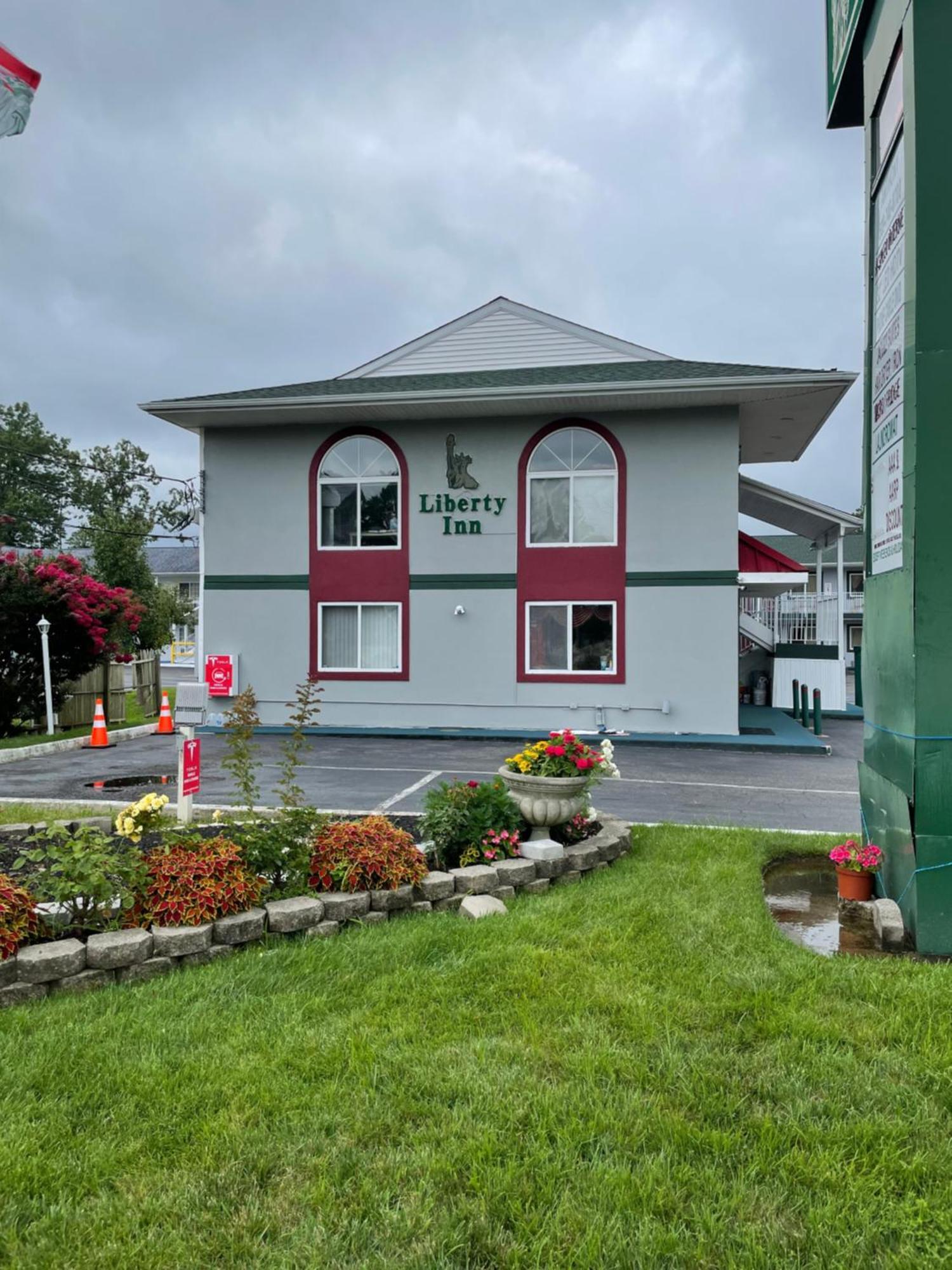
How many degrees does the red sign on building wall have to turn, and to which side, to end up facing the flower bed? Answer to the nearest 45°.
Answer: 0° — it already faces it

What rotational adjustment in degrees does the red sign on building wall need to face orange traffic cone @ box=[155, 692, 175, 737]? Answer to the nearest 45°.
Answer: approximately 45° to its right

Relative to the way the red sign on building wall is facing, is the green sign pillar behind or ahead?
ahead

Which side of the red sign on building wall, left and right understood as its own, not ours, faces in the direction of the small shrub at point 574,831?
front

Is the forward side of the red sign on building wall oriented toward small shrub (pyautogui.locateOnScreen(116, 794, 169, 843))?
yes

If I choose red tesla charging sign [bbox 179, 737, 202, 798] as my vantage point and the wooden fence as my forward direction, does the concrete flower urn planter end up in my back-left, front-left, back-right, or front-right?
back-right

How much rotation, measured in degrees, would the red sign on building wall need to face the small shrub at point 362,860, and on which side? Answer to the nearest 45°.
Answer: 0° — it already faces it

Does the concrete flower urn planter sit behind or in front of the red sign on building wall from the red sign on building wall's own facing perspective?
in front

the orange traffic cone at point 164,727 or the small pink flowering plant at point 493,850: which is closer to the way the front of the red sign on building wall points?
the small pink flowering plant

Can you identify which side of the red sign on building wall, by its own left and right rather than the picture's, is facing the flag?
front

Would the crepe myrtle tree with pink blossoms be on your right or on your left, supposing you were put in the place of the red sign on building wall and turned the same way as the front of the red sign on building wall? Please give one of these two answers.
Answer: on your right

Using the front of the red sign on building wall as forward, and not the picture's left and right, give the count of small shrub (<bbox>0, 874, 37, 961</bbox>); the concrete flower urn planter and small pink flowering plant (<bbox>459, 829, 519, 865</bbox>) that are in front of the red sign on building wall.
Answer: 3

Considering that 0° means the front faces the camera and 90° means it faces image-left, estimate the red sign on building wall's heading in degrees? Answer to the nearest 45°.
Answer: approximately 0°

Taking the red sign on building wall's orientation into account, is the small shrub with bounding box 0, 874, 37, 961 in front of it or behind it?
in front

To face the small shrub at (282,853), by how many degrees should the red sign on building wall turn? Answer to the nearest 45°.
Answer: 0° — it already faces it
